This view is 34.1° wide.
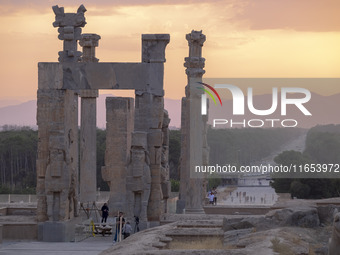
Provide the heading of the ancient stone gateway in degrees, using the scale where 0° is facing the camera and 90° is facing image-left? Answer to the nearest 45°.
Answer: approximately 0°

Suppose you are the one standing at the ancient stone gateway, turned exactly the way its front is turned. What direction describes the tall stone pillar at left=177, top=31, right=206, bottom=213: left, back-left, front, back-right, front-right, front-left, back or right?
back-left
